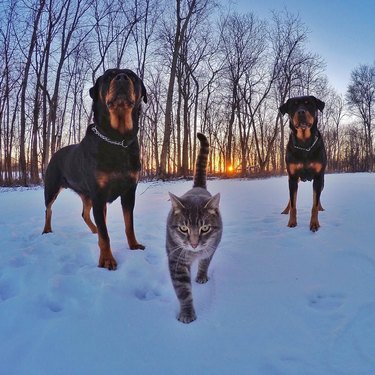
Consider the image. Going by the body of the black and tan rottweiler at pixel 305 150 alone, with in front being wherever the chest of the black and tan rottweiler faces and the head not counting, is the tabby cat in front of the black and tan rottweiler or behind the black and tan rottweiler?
in front

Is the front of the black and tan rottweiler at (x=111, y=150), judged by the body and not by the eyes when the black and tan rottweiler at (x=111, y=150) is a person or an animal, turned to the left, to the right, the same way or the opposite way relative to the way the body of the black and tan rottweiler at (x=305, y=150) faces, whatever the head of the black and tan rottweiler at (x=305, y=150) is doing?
to the left

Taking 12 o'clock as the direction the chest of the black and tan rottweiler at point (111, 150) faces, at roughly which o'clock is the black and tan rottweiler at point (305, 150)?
the black and tan rottweiler at point (305, 150) is roughly at 10 o'clock from the black and tan rottweiler at point (111, 150).

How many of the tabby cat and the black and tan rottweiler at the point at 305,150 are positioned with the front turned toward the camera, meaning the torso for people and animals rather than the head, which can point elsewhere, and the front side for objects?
2

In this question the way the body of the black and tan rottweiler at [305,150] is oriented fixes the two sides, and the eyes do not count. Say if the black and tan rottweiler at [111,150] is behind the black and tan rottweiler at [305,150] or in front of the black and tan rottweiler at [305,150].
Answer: in front

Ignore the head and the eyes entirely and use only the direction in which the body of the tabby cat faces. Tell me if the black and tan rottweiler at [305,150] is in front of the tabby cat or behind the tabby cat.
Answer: behind

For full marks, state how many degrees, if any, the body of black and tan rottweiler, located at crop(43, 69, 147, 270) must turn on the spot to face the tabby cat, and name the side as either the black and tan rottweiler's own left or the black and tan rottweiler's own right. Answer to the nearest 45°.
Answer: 0° — it already faces it

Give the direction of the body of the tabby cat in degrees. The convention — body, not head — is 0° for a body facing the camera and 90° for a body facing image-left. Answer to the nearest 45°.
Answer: approximately 0°
